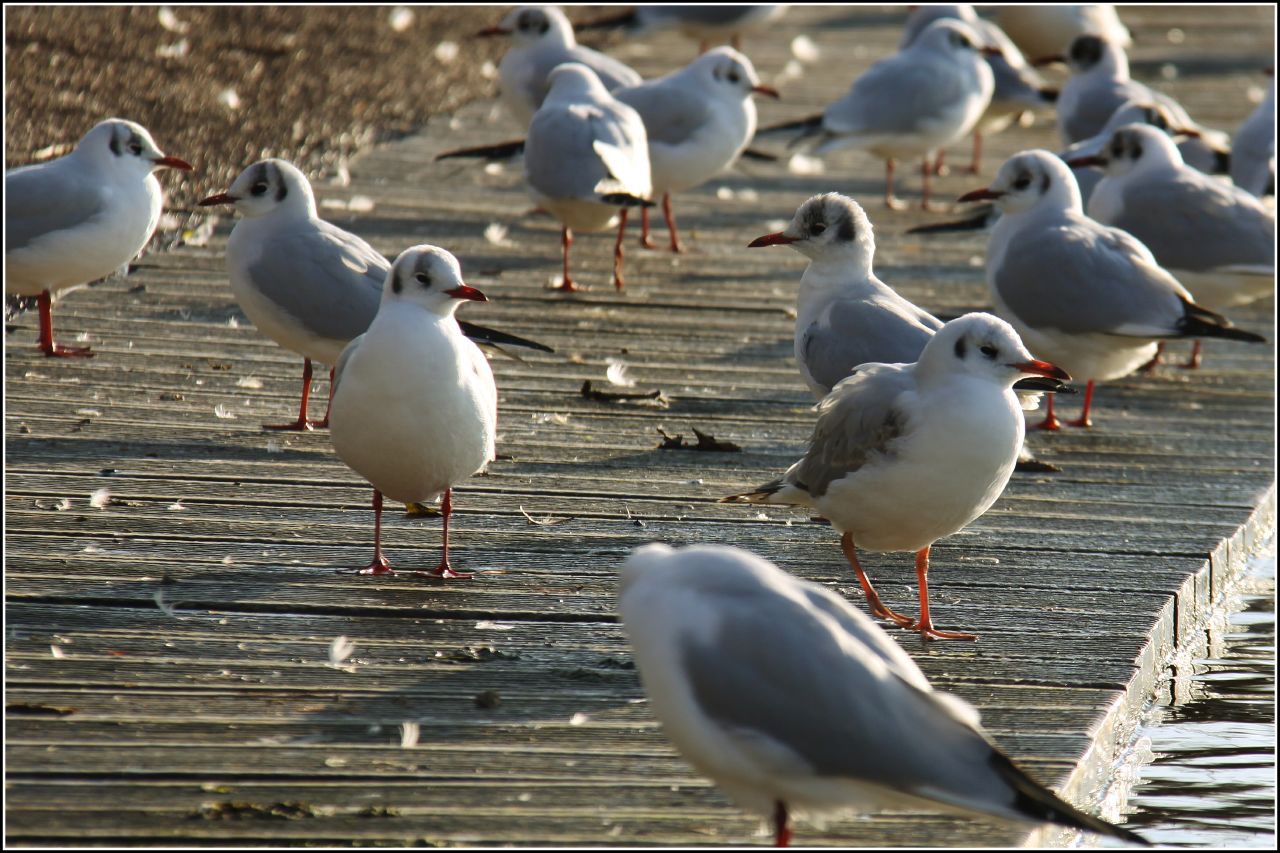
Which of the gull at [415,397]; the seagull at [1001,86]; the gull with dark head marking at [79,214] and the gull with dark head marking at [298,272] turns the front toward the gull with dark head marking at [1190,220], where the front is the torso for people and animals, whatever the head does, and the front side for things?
the gull with dark head marking at [79,214]

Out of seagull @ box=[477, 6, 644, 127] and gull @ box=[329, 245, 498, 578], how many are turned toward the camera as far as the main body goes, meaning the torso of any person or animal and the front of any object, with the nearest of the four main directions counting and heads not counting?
1

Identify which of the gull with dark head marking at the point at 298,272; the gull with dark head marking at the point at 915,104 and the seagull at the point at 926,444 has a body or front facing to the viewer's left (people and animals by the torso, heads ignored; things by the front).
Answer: the gull with dark head marking at the point at 298,272

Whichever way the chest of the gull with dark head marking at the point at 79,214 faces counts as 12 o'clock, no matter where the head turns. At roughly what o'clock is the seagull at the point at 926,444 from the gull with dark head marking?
The seagull is roughly at 2 o'clock from the gull with dark head marking.

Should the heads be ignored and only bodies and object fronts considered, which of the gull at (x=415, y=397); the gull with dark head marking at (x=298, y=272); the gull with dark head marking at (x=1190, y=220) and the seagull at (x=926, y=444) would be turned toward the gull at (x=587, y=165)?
the gull with dark head marking at (x=1190, y=220)

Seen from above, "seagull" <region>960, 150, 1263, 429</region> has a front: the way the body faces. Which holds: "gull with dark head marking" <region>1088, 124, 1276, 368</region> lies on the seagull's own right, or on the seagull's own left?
on the seagull's own right

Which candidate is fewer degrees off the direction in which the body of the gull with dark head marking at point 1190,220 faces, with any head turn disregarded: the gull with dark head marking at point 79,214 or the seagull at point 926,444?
the gull with dark head marking

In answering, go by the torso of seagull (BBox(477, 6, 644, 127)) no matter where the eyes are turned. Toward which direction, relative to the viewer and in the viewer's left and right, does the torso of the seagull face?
facing to the left of the viewer

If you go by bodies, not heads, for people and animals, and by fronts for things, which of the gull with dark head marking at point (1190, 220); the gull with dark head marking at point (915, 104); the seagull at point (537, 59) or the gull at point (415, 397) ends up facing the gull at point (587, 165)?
the gull with dark head marking at point (1190, 220)

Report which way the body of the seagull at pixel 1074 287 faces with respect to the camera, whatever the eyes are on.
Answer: to the viewer's left
